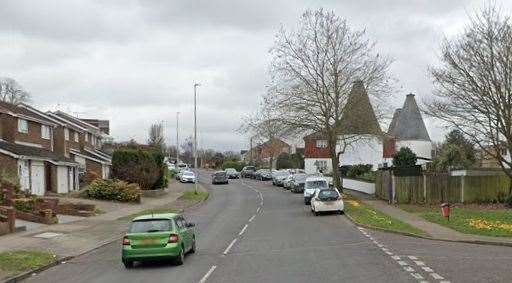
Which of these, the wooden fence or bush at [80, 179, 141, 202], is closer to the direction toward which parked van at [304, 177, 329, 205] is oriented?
the wooden fence

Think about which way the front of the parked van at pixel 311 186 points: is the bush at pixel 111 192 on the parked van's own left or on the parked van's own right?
on the parked van's own right

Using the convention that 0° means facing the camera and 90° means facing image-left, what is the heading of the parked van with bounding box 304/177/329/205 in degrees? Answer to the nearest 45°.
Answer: approximately 0°

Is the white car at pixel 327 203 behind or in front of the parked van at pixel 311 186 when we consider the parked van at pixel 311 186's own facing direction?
in front

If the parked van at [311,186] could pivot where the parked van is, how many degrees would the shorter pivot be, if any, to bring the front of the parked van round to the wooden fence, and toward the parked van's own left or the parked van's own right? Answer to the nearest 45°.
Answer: approximately 45° to the parked van's own left
